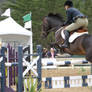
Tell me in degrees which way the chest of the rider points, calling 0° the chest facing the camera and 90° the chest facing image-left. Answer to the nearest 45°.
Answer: approximately 90°

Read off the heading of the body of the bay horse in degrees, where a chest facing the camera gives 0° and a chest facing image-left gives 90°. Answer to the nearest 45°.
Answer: approximately 90°
